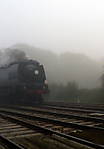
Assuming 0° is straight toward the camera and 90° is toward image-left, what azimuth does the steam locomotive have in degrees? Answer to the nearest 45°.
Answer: approximately 315°
